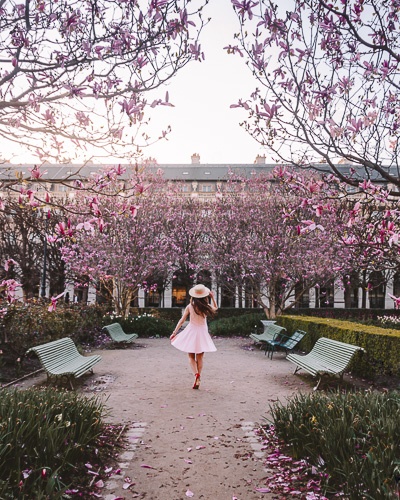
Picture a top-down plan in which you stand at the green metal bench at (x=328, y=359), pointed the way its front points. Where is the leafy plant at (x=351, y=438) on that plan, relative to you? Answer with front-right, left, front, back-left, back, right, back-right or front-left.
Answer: front-left

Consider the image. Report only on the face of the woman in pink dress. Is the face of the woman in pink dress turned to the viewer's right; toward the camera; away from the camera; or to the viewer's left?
away from the camera

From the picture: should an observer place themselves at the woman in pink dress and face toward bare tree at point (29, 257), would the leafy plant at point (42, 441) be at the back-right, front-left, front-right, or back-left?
back-left

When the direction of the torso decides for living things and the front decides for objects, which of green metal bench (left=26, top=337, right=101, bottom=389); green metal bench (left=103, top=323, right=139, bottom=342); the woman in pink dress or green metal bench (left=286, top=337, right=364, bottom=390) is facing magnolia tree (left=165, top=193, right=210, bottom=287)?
the woman in pink dress

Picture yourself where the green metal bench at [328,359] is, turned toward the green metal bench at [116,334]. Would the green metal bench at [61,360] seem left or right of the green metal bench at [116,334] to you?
left

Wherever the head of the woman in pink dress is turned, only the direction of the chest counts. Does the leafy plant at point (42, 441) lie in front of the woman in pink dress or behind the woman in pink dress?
behind

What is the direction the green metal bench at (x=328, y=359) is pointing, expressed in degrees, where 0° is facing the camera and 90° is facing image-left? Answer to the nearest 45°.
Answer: approximately 45°

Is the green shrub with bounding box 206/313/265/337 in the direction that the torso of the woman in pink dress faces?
yes

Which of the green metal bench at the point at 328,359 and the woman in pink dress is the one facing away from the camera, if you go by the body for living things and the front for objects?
the woman in pink dress

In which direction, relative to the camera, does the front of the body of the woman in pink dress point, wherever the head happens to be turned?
away from the camera

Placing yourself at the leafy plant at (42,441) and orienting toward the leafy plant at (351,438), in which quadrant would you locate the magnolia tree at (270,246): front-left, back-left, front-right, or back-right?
front-left

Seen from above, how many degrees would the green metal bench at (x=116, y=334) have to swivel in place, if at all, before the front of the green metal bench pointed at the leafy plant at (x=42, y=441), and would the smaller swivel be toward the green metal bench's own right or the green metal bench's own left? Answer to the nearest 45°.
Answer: approximately 45° to the green metal bench's own right

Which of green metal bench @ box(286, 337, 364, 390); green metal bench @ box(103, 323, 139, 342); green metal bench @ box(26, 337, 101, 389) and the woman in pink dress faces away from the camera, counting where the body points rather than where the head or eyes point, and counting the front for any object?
the woman in pink dress

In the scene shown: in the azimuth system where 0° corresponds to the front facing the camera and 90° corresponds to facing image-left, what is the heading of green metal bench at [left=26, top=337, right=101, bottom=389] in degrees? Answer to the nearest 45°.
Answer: approximately 315°

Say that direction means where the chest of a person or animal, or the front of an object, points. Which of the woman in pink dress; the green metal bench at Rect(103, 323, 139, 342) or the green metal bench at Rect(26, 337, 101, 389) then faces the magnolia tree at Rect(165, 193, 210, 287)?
the woman in pink dress

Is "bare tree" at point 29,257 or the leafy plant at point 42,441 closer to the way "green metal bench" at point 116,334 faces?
the leafy plant

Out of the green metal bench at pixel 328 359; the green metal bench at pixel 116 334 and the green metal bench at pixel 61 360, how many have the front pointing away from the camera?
0
